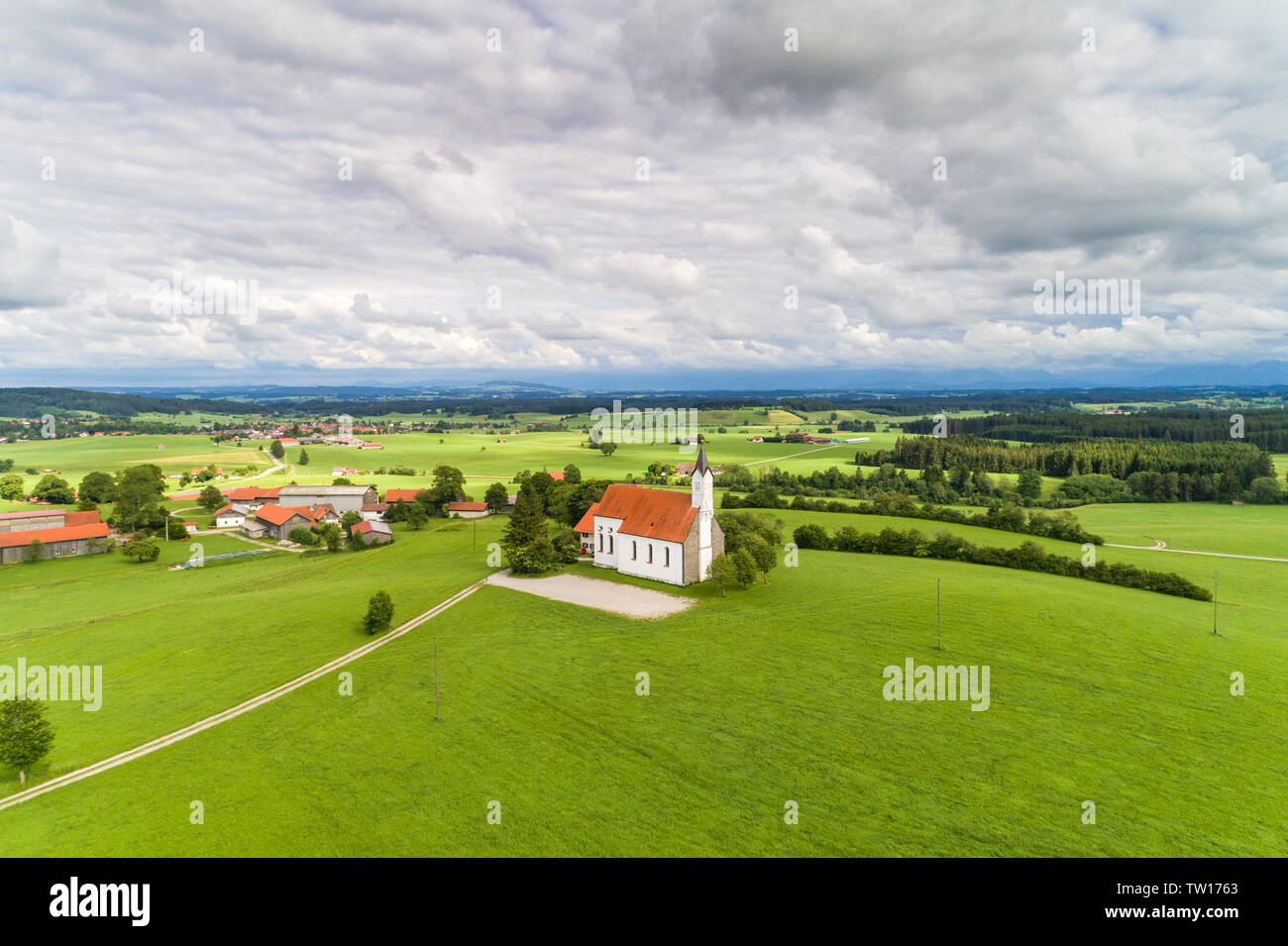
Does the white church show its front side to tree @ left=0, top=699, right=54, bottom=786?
no

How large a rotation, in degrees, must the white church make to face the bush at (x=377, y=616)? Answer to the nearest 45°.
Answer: approximately 90° to its right

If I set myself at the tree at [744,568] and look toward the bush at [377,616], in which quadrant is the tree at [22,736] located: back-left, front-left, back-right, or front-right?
front-left

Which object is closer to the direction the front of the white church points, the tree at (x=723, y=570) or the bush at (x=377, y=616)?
the tree

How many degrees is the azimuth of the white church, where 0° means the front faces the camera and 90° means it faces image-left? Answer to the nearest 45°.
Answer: approximately 315°

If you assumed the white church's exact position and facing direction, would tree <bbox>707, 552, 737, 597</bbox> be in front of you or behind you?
in front

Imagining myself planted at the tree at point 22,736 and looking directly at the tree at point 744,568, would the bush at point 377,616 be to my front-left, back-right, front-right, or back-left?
front-left
